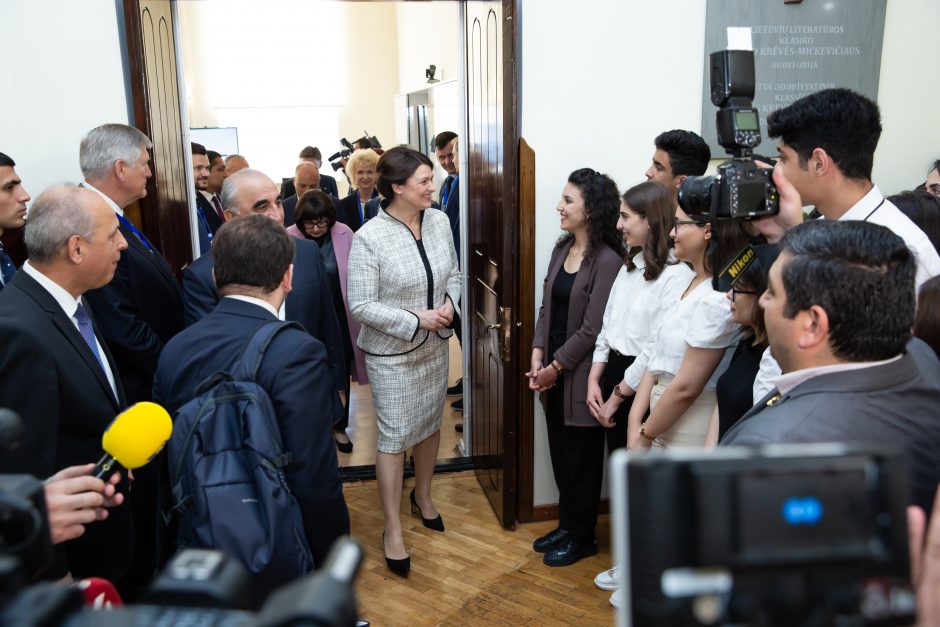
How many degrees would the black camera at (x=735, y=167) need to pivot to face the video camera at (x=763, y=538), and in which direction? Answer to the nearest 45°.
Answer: approximately 135° to its left

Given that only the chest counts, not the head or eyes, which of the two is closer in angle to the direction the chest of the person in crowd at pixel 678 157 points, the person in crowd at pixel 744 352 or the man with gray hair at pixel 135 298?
the man with gray hair

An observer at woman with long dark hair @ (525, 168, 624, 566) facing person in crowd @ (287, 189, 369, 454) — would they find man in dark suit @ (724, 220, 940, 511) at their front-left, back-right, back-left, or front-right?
back-left

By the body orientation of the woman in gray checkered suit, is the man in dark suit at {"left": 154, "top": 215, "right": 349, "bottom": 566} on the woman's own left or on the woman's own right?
on the woman's own right

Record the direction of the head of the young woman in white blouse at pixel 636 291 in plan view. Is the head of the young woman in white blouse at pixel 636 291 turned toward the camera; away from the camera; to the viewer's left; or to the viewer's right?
to the viewer's left

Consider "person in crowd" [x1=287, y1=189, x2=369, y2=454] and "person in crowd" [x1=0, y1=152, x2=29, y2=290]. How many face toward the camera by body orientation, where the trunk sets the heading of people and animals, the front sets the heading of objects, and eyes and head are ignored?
1

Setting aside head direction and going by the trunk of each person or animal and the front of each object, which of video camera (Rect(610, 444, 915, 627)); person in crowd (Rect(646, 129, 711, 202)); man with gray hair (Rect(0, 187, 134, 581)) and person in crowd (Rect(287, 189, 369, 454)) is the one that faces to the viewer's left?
person in crowd (Rect(646, 129, 711, 202))

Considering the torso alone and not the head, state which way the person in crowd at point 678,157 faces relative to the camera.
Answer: to the viewer's left

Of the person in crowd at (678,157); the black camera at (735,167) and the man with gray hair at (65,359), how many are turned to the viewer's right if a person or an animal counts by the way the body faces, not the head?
1

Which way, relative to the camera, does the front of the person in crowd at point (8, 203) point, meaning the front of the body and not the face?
to the viewer's right

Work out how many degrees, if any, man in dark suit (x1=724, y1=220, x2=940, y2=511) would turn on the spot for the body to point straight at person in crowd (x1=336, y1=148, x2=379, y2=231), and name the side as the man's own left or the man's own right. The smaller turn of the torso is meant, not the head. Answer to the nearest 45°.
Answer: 0° — they already face them

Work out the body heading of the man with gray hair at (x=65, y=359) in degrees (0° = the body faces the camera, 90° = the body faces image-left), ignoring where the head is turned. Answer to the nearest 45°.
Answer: approximately 270°

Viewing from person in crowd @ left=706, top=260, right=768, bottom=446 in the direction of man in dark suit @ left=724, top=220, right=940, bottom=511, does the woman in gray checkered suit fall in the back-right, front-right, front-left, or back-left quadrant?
back-right

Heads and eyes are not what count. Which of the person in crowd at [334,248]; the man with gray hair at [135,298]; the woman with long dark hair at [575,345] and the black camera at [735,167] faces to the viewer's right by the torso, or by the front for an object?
the man with gray hair

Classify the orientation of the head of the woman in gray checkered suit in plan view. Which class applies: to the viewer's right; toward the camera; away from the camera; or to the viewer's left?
to the viewer's right
